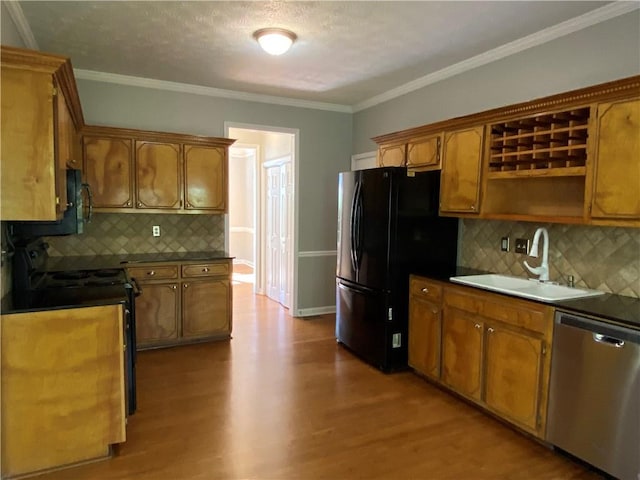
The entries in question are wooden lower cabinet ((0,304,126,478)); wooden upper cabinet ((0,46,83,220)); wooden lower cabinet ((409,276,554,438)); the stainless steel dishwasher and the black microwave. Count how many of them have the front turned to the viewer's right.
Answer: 3

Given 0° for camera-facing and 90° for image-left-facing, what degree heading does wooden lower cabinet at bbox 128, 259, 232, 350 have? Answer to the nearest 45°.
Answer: approximately 0°

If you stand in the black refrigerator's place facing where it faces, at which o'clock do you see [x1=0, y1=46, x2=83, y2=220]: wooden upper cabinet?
The wooden upper cabinet is roughly at 12 o'clock from the black refrigerator.

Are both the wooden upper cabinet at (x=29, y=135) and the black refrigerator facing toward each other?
yes

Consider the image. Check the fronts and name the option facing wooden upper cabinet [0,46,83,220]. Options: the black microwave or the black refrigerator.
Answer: the black refrigerator

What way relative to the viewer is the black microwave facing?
to the viewer's right

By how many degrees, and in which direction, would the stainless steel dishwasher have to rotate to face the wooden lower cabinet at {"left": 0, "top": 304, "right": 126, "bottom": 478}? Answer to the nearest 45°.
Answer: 0° — it already faces it

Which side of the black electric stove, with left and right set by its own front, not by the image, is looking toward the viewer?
right

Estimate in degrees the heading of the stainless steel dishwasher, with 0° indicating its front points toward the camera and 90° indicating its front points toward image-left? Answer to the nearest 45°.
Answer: approximately 45°

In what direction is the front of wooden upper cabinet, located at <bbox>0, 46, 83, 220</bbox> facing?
to the viewer's right
